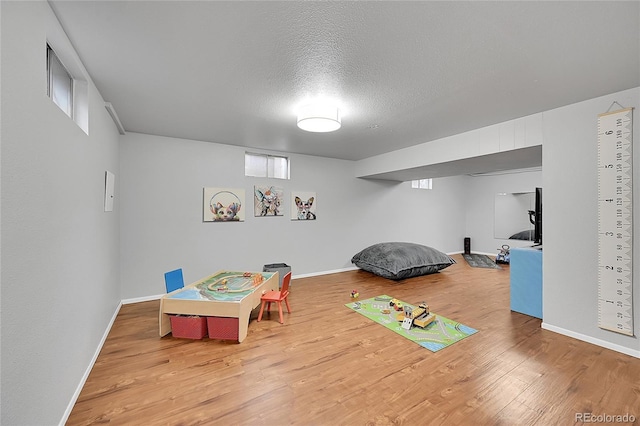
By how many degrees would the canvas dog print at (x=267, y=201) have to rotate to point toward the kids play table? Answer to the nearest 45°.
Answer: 0° — it already faces it

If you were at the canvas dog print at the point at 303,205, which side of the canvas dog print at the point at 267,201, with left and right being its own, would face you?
left

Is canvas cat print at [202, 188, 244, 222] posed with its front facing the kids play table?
yes

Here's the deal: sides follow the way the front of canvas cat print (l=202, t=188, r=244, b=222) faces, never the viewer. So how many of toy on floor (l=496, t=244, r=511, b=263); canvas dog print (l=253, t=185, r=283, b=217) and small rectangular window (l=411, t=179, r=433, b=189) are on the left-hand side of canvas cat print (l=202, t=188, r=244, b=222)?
3

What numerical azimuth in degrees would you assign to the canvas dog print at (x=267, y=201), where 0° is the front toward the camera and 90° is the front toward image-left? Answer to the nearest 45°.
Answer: approximately 0°

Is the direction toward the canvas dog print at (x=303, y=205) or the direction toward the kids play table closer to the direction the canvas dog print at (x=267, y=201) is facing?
the kids play table

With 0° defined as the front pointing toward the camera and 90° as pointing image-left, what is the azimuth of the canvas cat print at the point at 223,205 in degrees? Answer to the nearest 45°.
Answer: approximately 0°

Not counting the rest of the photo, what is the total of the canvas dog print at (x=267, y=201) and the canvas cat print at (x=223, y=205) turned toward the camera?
2
